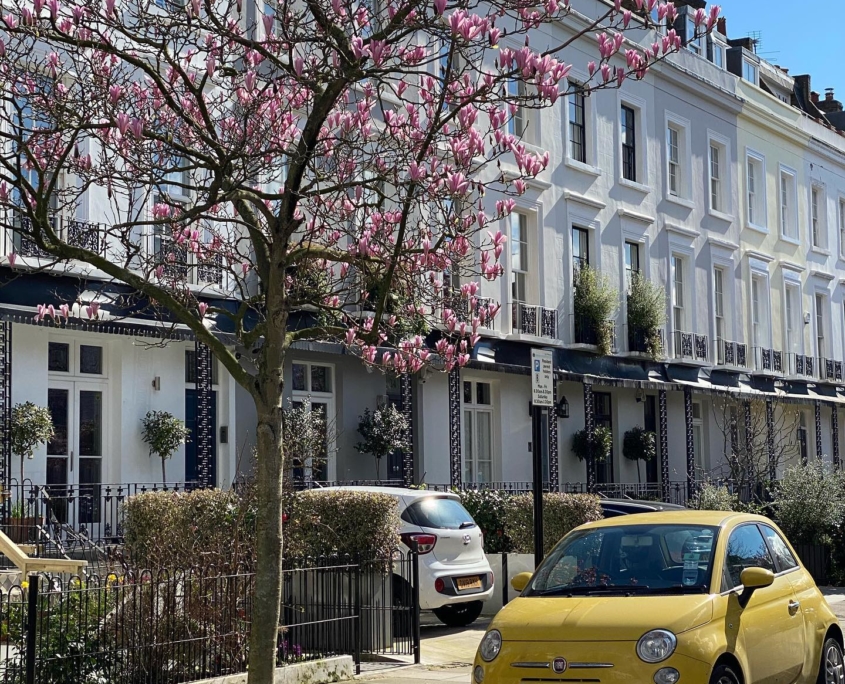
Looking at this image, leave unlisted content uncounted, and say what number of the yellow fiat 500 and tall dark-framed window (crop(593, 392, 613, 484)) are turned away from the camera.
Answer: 0

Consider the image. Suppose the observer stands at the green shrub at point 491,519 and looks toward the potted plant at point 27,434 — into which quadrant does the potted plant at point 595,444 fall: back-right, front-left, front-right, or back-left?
back-right

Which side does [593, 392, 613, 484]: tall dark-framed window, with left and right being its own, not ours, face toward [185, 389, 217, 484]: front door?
right

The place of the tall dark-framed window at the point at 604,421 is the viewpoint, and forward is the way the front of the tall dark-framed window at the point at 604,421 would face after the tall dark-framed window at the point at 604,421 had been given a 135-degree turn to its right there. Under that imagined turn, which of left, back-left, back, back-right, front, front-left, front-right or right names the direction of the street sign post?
left

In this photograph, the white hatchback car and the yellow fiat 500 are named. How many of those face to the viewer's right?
0

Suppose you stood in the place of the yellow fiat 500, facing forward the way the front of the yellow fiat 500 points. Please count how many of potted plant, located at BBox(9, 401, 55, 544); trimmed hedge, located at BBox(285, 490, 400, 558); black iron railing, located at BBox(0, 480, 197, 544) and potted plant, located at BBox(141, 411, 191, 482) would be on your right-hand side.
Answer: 4

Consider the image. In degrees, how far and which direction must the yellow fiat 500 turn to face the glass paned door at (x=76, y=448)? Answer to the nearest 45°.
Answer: approximately 90° to its right

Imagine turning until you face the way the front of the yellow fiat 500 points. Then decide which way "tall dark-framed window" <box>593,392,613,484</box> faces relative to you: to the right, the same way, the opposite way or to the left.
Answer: to the left

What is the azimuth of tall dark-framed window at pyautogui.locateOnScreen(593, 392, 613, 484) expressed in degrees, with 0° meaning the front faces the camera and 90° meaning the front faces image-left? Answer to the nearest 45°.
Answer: approximately 315°

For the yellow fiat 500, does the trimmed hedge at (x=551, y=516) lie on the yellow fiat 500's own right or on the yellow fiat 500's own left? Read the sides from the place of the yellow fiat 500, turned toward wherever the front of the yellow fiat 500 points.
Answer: on the yellow fiat 500's own right

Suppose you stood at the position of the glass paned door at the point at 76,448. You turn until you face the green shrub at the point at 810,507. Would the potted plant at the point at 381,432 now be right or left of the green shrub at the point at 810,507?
left

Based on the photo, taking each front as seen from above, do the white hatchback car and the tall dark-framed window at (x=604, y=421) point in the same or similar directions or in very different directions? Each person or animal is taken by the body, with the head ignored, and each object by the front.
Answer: very different directions

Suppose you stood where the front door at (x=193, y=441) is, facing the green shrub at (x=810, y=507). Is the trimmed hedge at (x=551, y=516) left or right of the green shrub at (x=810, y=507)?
right
